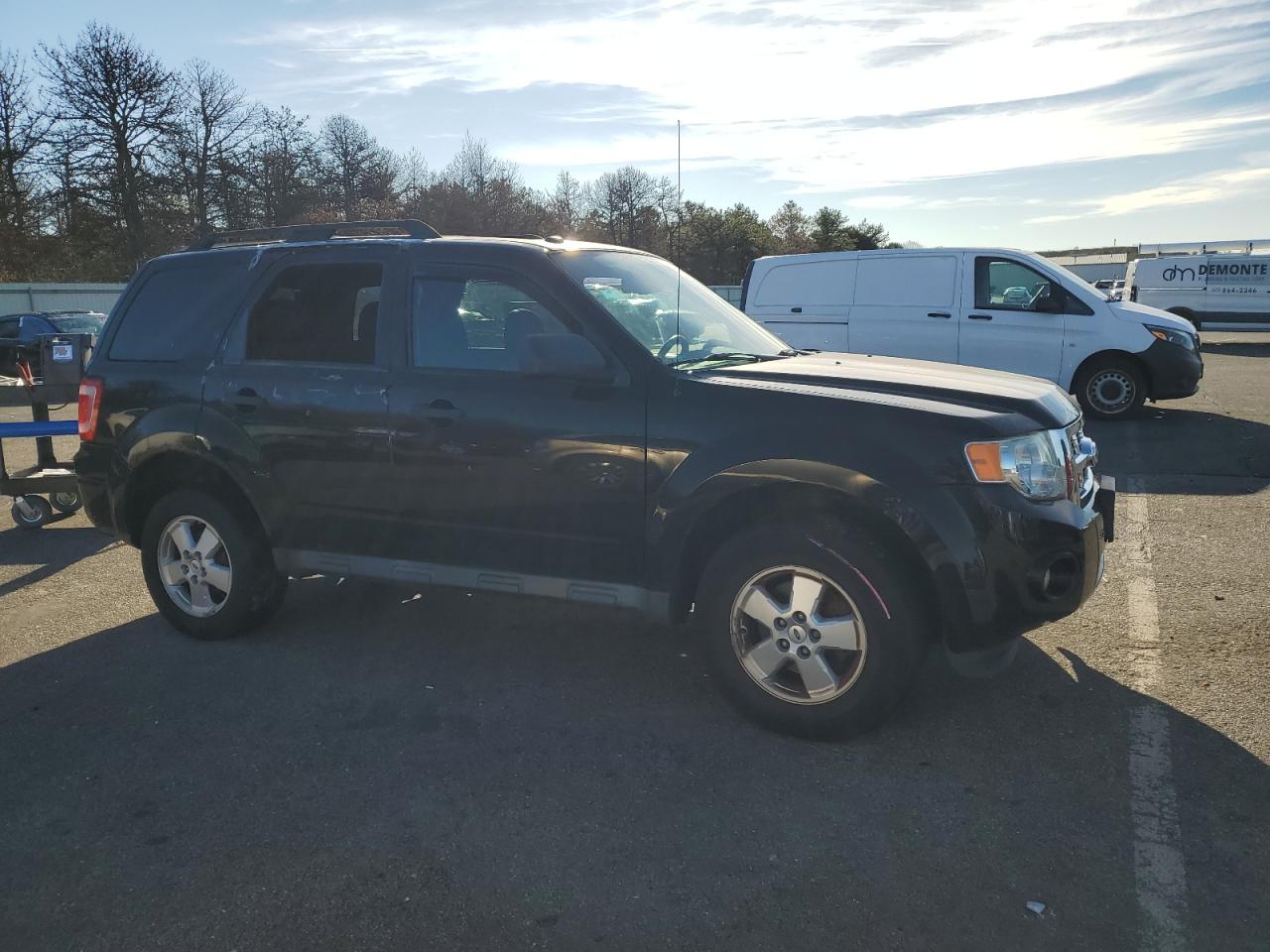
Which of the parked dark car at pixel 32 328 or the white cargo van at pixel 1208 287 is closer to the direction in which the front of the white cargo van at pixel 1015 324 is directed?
the white cargo van

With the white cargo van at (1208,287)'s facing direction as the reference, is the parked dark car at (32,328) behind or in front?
behind

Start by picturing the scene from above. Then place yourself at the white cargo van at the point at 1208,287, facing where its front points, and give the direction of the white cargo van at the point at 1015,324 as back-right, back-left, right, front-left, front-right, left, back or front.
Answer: right

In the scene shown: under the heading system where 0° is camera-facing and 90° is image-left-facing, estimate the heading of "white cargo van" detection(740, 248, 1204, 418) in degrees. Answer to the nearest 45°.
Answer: approximately 270°

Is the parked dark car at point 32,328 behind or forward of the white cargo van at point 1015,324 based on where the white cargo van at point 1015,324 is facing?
behind

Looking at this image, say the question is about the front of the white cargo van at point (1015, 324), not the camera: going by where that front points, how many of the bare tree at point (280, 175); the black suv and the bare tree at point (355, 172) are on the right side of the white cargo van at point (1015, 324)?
1

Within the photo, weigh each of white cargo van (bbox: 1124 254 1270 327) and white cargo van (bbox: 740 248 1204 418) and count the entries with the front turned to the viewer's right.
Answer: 2

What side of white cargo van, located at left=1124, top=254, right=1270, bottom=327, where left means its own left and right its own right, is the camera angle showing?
right

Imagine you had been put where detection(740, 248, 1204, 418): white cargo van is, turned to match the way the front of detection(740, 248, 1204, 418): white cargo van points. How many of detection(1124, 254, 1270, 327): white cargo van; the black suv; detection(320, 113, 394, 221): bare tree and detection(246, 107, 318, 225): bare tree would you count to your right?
1

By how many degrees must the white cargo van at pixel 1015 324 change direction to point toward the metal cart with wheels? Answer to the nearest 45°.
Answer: approximately 135° to its right

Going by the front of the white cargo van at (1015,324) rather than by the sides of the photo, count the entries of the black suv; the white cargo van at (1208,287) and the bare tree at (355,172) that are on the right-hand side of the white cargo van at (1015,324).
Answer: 1

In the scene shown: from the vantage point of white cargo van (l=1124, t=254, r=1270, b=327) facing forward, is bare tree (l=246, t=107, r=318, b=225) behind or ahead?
behind
